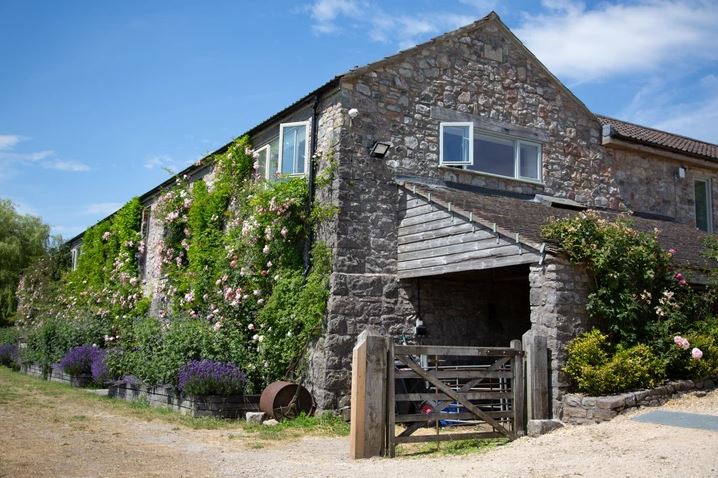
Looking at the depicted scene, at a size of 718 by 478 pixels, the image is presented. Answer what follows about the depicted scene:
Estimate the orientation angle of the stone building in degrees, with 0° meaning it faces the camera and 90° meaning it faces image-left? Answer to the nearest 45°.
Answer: approximately 315°

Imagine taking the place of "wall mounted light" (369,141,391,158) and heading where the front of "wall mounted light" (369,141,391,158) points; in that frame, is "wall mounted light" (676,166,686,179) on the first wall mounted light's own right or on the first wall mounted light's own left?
on the first wall mounted light's own left

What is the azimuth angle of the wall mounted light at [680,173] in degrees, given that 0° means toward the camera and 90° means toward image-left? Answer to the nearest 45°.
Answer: approximately 315°

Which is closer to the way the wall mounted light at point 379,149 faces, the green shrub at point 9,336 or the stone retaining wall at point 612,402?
the stone retaining wall

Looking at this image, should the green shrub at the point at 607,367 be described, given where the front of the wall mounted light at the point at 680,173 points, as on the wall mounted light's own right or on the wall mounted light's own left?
on the wall mounted light's own right

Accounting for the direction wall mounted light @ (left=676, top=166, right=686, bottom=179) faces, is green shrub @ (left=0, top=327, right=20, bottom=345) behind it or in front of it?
behind

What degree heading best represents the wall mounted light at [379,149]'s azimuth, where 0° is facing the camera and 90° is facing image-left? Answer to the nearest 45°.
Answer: approximately 315°
